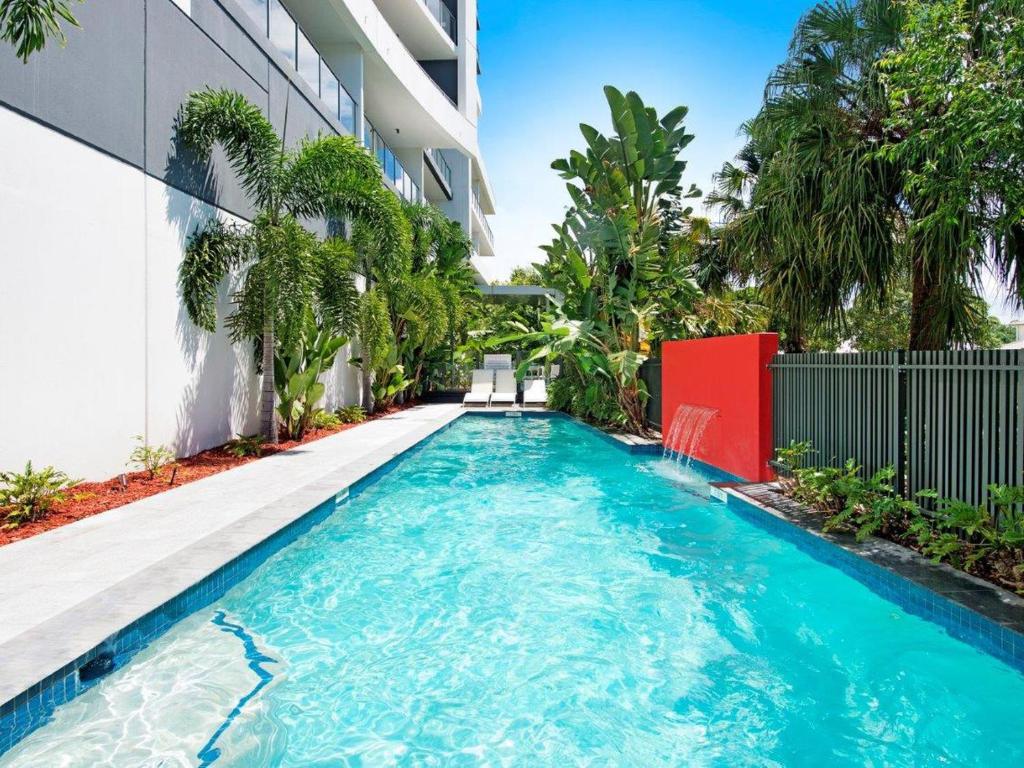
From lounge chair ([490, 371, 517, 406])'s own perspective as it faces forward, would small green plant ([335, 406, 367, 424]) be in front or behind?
in front

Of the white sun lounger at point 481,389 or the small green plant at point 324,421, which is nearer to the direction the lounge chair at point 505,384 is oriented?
the small green plant

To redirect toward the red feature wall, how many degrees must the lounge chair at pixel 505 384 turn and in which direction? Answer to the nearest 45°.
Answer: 0° — it already faces it

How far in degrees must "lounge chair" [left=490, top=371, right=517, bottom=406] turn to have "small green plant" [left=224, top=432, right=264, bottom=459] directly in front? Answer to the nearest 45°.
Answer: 0° — it already faces it

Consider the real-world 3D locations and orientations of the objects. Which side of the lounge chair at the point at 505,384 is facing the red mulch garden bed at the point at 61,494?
front

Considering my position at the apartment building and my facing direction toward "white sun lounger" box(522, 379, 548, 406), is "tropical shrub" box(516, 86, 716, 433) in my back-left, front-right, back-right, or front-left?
front-right

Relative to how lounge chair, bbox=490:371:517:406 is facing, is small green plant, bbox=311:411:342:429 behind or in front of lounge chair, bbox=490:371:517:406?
in front

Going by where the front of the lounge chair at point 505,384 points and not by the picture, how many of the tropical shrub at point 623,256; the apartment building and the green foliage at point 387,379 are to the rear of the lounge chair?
0

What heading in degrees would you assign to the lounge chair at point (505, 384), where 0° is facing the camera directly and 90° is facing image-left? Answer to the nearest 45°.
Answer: approximately 0°

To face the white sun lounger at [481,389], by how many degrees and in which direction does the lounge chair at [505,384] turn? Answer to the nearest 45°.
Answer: approximately 45° to its right

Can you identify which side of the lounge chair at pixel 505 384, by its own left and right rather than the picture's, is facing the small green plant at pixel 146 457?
front
